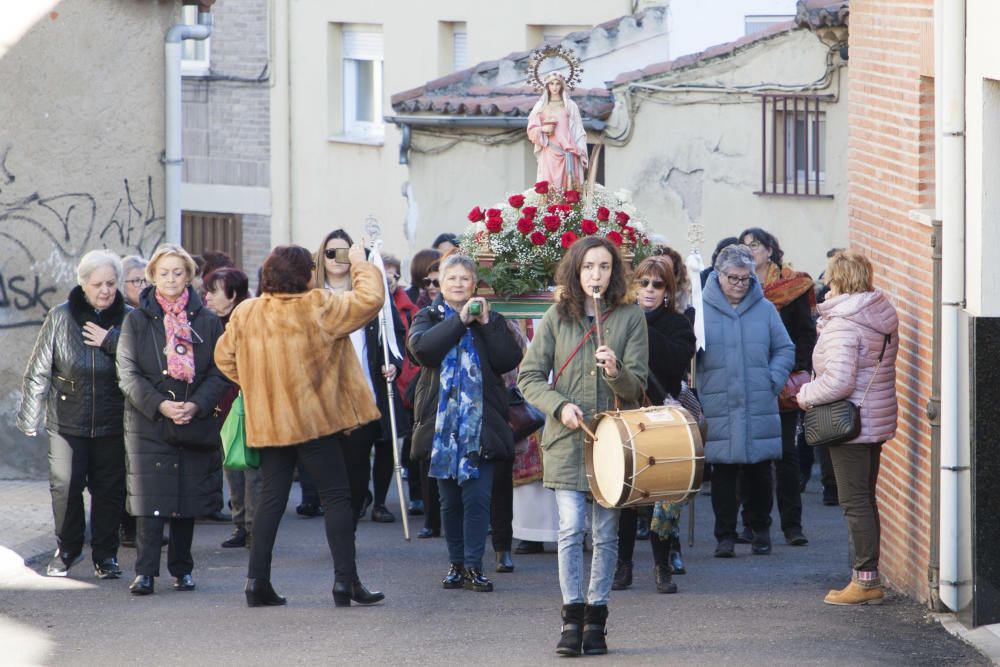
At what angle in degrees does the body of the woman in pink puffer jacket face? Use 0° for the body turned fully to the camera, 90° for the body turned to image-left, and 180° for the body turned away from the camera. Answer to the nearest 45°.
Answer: approximately 90°

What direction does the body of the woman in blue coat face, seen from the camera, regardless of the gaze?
toward the camera

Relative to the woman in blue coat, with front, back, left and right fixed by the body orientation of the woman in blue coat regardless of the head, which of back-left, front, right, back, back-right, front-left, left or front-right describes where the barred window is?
back

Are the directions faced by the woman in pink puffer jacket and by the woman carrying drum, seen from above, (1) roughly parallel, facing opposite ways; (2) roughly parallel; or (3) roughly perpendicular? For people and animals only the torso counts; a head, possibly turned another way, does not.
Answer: roughly perpendicular

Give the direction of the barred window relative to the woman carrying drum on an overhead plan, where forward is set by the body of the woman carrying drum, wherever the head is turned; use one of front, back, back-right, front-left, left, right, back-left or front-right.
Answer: back

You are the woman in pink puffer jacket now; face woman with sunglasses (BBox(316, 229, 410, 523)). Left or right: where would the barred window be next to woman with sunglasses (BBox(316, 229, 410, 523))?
right

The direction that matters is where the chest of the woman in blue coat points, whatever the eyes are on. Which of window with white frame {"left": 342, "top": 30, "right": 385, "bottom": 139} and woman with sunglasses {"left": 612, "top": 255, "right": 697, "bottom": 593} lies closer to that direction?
the woman with sunglasses

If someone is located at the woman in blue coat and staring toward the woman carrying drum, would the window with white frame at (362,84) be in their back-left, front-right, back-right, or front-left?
back-right

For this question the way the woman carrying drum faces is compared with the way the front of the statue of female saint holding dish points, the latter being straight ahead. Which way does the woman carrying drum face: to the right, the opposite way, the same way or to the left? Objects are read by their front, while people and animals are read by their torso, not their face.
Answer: the same way

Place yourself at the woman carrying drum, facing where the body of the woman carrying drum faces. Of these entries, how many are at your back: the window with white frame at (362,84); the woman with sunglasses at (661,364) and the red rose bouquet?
3

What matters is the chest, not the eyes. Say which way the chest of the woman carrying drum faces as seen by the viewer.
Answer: toward the camera

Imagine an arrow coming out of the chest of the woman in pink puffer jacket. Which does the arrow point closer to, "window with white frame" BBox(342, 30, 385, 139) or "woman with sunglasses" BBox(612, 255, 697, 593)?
the woman with sunglasses

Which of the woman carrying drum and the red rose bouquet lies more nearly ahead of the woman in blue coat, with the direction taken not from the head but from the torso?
the woman carrying drum

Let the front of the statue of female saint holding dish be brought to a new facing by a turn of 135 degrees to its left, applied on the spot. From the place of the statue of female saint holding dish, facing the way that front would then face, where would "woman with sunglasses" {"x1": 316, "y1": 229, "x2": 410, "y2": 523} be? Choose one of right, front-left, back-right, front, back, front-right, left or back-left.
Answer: back

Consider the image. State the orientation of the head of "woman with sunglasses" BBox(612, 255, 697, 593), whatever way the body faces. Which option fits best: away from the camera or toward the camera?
toward the camera

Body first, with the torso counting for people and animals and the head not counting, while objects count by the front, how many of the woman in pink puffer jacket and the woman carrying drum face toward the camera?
1

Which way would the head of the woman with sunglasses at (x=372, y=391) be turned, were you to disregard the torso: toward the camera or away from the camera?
toward the camera
